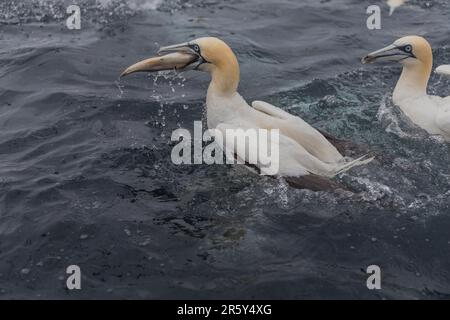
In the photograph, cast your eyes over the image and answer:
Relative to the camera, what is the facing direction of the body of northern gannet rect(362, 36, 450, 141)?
to the viewer's left

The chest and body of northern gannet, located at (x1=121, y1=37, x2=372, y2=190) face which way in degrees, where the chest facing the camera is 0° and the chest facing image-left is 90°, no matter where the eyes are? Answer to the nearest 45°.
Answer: approximately 90°

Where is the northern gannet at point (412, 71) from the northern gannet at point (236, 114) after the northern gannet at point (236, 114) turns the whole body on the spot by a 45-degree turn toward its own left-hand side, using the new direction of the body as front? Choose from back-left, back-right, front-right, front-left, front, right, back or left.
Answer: back
